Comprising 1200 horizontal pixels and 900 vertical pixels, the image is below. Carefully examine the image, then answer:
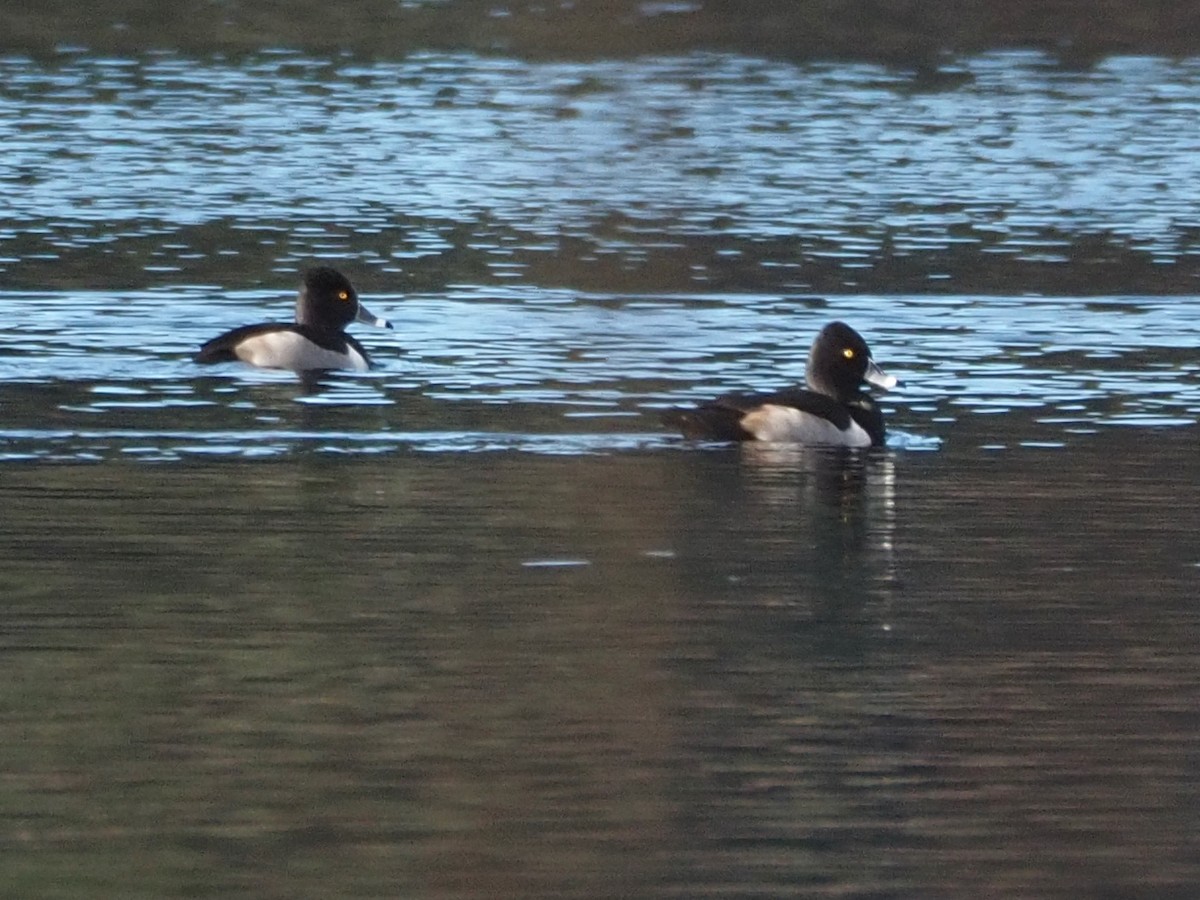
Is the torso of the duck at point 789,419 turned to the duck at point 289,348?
no

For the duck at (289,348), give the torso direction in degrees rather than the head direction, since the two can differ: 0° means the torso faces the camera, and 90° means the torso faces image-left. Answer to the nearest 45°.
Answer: approximately 270°

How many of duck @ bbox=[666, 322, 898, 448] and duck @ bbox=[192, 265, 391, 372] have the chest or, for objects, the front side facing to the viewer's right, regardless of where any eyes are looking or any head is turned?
2

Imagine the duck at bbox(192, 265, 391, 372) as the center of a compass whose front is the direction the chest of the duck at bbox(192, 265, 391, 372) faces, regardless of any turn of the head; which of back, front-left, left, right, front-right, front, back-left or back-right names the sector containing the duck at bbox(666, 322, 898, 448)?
front-right

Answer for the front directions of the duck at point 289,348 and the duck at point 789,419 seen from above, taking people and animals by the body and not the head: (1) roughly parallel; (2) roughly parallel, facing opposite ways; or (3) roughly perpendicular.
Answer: roughly parallel

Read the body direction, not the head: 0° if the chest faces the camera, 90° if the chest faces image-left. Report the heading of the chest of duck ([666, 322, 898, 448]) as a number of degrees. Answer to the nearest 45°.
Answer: approximately 270°
